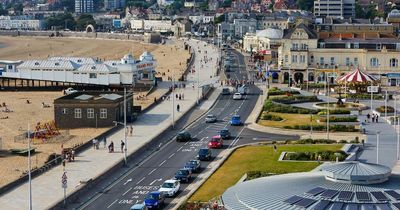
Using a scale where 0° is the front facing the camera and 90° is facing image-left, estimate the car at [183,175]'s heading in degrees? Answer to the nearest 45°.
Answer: approximately 45°

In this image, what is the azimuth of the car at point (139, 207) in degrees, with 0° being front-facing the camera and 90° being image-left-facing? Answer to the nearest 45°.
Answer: approximately 45°

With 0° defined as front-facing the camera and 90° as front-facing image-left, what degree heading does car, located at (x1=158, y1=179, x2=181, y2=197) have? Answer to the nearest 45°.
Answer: approximately 45°

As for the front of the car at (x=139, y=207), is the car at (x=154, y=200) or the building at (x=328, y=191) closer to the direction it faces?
the building

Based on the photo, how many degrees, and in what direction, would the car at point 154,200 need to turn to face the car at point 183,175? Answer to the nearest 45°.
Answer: approximately 135° to its right

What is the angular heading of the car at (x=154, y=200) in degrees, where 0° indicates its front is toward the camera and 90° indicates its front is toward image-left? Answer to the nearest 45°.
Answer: approximately 45°

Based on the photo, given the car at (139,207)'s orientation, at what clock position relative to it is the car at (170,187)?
the car at (170,187) is roughly at 5 o'clock from the car at (139,207).
